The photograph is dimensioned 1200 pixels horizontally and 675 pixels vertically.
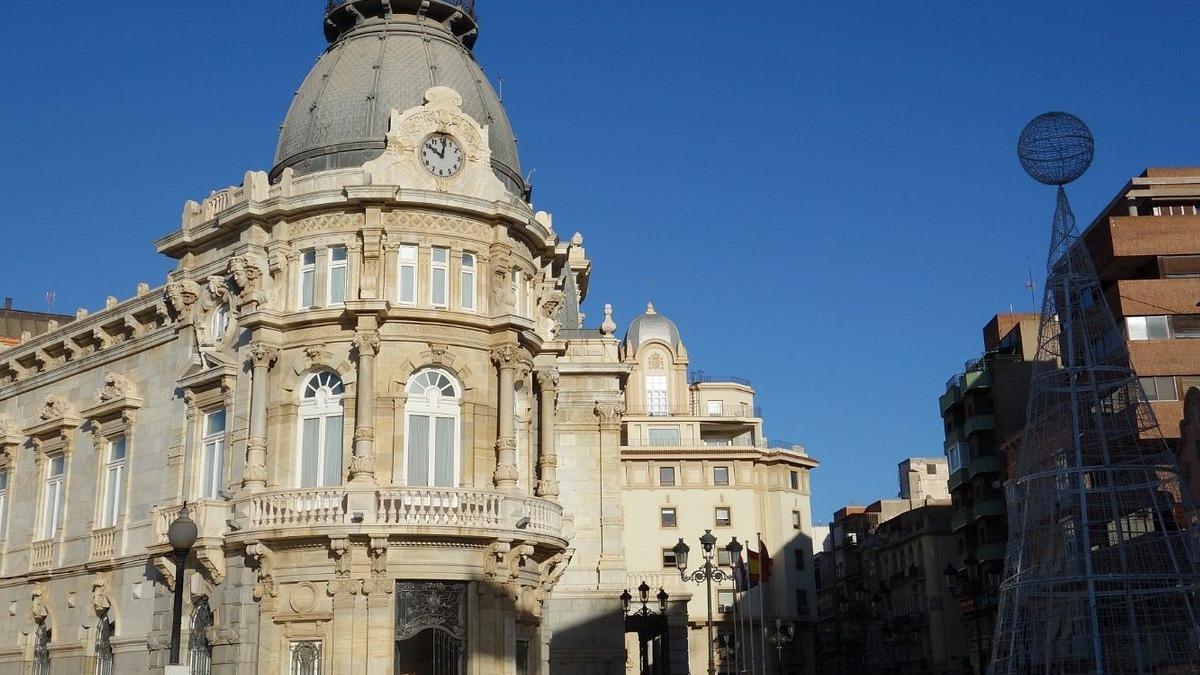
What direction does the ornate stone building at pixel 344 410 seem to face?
toward the camera

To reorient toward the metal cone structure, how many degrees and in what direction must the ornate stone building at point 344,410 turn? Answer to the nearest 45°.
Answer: approximately 90° to its left
